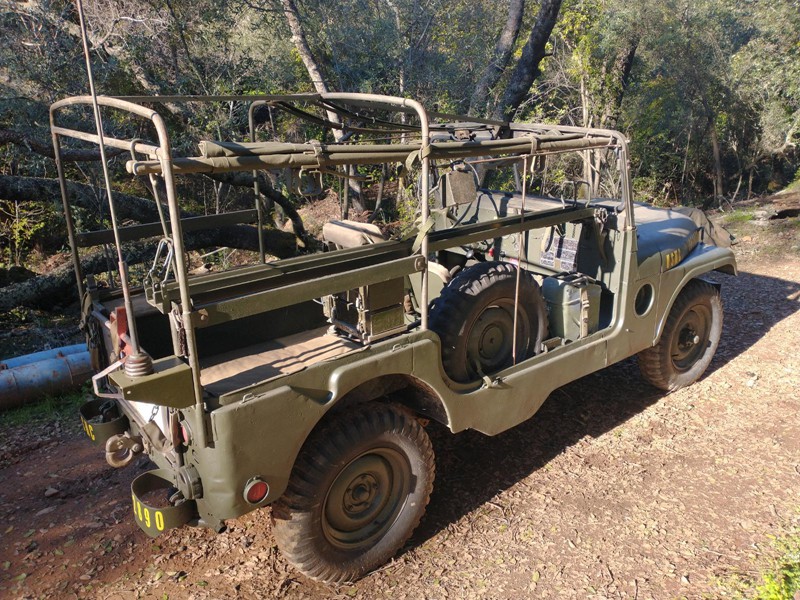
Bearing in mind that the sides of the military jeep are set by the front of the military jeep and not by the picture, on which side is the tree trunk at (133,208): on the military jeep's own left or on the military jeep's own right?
on the military jeep's own left

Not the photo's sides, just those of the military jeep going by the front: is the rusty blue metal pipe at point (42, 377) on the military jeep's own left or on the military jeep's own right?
on the military jeep's own left

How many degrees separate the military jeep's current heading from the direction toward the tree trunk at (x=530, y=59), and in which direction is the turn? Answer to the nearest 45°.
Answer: approximately 45° to its left

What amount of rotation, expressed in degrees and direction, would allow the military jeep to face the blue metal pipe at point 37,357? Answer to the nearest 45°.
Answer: approximately 90° to its left

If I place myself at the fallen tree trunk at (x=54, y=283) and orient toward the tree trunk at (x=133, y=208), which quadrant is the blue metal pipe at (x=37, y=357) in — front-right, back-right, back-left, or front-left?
back-right

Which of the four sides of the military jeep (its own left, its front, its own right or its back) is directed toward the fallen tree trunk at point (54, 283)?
left

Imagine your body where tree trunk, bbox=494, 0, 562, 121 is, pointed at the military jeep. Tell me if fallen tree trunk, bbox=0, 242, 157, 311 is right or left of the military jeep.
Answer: right

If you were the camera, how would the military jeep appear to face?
facing away from the viewer and to the right of the viewer
